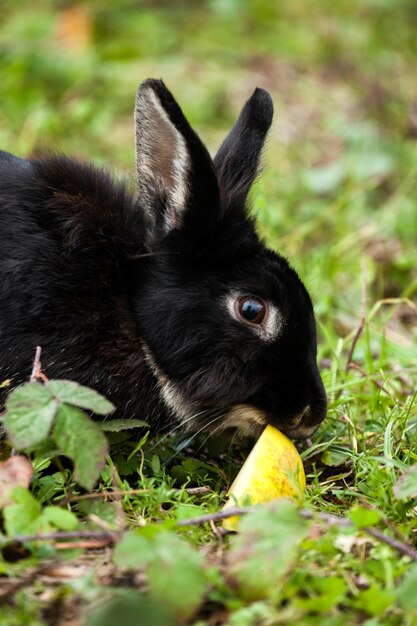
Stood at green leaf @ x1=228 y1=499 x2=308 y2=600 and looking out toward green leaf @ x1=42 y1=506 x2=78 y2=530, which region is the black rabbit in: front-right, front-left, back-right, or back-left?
front-right

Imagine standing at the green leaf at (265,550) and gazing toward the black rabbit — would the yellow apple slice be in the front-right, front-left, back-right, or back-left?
front-right

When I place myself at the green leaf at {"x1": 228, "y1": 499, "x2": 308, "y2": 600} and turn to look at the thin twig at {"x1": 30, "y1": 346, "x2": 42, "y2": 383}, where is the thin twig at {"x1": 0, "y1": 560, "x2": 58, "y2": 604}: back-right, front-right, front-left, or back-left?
front-left

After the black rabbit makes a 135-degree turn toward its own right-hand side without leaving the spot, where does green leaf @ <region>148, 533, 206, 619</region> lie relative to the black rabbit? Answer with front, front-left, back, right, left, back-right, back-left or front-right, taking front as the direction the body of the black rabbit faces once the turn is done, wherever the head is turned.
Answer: front-left

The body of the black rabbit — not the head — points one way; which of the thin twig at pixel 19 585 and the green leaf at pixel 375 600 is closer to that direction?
the green leaf

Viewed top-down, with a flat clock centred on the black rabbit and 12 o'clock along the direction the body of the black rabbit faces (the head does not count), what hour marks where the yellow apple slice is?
The yellow apple slice is roughly at 1 o'clock from the black rabbit.

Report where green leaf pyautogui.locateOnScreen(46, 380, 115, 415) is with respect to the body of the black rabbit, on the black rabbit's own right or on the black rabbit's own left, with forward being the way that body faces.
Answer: on the black rabbit's own right

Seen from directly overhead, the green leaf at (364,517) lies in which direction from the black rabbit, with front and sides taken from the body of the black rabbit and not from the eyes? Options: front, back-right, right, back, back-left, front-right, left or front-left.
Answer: front-right

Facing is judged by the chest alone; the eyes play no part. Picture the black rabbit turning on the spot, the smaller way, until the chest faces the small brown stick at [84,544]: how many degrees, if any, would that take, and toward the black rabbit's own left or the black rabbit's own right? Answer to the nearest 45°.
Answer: approximately 90° to the black rabbit's own right

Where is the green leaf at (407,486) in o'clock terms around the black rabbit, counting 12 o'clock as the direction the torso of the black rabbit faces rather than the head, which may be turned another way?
The green leaf is roughly at 1 o'clock from the black rabbit.

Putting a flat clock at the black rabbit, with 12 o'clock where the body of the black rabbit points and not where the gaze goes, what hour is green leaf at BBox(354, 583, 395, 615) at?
The green leaf is roughly at 2 o'clock from the black rabbit.

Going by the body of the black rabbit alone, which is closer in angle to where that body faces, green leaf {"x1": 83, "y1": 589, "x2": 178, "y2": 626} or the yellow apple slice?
the yellow apple slice

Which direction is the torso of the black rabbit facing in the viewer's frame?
to the viewer's right

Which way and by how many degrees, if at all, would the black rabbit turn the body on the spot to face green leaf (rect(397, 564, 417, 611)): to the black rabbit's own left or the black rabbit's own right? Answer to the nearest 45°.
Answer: approximately 45° to the black rabbit's own right

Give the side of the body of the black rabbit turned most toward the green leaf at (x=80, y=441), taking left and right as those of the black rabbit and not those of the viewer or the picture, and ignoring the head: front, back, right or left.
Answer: right
